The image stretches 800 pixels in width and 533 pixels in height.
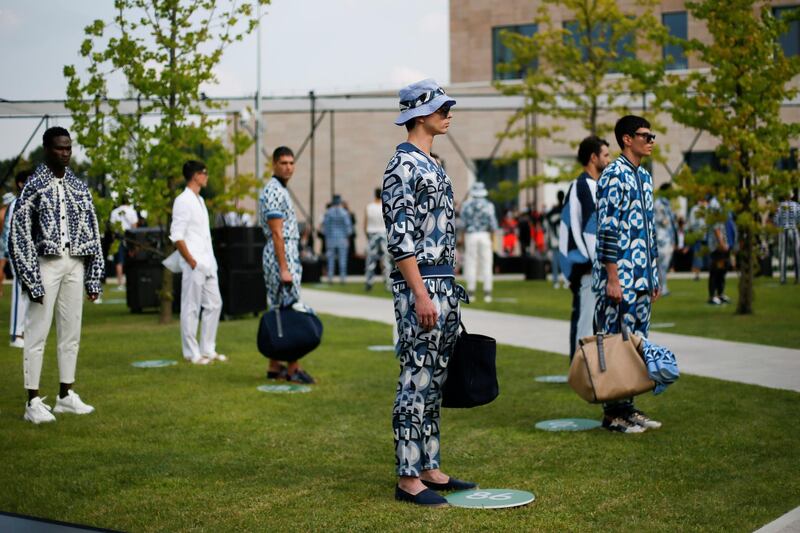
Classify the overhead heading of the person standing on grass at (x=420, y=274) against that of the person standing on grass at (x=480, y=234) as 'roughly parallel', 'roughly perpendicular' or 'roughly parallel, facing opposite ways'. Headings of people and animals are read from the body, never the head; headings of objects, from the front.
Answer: roughly perpendicular
